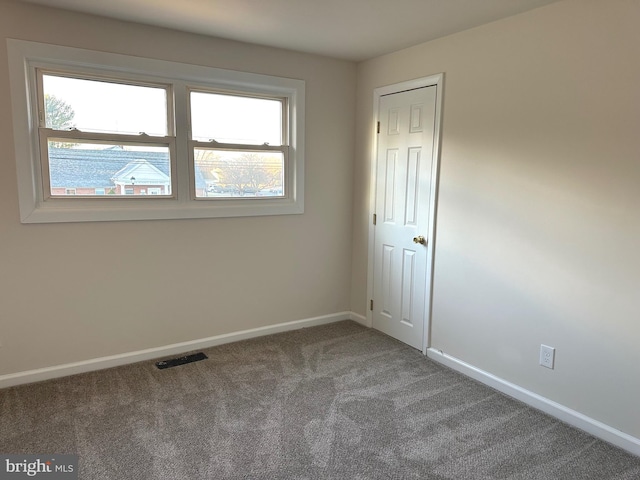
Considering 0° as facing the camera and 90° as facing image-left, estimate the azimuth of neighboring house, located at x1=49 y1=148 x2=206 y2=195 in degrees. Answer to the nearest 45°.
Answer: approximately 0°

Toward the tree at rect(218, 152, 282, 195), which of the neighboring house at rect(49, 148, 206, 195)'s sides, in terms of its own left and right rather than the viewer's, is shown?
left

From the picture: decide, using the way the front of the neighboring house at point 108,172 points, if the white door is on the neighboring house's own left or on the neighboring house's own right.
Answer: on the neighboring house's own left
